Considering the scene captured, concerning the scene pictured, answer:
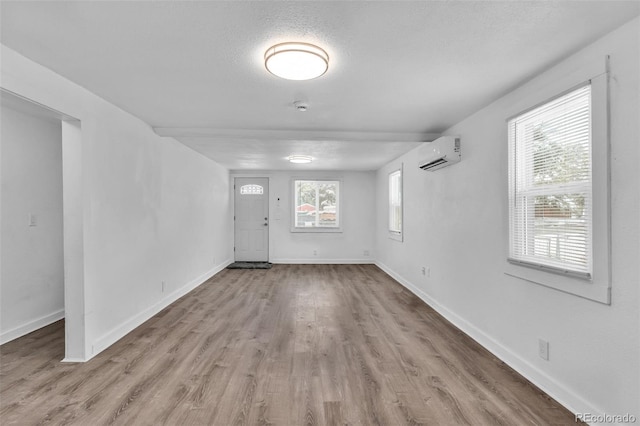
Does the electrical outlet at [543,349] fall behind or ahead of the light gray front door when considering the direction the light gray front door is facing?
ahead

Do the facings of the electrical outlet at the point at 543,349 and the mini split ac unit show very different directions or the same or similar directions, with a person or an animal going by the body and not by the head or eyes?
same or similar directions

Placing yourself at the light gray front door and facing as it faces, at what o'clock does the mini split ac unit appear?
The mini split ac unit is roughly at 11 o'clock from the light gray front door.

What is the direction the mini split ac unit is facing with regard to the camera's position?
facing the viewer and to the left of the viewer

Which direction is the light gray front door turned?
toward the camera

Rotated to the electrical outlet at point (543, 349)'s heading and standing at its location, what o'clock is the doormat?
The doormat is roughly at 2 o'clock from the electrical outlet.

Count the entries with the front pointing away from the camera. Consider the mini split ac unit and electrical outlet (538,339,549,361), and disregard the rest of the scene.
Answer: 0

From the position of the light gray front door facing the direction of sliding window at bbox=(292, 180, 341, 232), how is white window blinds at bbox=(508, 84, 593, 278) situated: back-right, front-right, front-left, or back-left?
front-right

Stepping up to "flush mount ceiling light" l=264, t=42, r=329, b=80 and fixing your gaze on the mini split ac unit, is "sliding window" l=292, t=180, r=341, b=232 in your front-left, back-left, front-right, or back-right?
front-left

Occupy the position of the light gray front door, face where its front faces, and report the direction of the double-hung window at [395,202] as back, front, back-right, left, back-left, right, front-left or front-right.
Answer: front-left

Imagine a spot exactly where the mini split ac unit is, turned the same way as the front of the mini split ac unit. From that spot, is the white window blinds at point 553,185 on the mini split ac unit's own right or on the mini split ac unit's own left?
on the mini split ac unit's own left

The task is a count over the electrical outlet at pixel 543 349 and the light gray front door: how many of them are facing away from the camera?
0

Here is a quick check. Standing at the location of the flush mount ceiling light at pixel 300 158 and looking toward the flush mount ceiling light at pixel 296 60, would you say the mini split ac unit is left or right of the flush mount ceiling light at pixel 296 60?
left

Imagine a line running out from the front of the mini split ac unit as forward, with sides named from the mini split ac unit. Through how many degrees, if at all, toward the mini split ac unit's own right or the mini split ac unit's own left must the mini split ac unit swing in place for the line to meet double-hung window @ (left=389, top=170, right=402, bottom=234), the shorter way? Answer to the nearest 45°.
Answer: approximately 135° to the mini split ac unit's own right

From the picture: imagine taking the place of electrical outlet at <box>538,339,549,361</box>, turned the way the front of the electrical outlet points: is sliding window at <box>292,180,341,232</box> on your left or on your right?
on your right

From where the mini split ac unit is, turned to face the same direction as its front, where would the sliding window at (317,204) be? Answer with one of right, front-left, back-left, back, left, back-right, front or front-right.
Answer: right

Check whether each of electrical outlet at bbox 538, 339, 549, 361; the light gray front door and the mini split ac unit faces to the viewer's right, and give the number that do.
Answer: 0

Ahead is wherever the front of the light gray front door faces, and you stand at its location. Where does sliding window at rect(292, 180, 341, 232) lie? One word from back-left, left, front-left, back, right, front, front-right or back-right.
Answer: left
